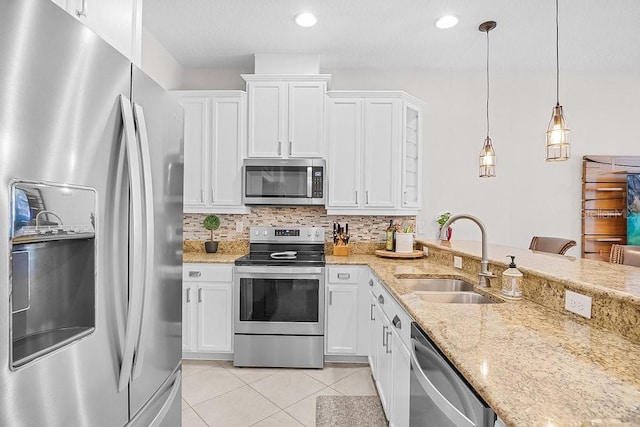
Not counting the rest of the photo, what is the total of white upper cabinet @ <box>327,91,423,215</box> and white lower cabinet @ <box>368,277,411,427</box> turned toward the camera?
1

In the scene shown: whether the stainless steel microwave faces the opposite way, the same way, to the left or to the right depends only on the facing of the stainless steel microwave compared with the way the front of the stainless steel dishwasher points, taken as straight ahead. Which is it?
to the left

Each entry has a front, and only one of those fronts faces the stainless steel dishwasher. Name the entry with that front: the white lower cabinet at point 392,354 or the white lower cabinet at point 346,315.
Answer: the white lower cabinet at point 346,315

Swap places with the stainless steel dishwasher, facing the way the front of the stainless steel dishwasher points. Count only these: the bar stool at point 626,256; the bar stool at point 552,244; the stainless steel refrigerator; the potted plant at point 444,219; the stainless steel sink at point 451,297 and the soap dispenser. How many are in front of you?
1

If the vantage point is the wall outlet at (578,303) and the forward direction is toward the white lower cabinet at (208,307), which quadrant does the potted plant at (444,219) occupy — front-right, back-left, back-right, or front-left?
front-right

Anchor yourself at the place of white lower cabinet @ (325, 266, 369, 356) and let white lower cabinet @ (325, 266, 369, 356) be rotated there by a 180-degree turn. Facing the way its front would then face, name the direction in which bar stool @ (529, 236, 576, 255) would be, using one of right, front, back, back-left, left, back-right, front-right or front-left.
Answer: right

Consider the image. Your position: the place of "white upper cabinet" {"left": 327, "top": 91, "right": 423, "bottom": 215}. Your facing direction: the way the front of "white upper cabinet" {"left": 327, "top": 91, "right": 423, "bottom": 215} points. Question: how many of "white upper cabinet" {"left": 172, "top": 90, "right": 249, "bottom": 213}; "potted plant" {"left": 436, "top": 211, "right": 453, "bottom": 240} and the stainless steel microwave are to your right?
2

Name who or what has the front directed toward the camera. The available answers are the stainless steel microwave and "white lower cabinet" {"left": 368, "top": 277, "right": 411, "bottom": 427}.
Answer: the stainless steel microwave

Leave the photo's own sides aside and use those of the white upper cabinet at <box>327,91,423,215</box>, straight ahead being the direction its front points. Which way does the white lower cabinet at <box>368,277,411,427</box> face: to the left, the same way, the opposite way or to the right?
to the right

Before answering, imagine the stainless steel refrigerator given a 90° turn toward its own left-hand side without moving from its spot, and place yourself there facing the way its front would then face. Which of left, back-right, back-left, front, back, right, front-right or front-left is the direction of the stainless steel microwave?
front

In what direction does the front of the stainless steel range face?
toward the camera

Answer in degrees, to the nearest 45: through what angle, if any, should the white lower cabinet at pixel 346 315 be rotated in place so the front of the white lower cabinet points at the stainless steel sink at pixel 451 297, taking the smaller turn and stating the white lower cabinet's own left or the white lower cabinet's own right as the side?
approximately 45° to the white lower cabinet's own left

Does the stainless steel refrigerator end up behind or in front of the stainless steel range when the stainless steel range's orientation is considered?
in front

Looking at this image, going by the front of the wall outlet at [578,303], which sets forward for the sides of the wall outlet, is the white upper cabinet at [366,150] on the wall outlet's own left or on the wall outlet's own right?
on the wall outlet's own right

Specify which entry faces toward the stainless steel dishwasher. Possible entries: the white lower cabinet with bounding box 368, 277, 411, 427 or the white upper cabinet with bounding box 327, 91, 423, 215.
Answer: the white upper cabinet

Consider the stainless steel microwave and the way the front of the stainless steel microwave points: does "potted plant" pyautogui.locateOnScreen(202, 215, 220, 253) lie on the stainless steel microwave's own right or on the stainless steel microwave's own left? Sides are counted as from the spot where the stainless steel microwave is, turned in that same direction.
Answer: on the stainless steel microwave's own right

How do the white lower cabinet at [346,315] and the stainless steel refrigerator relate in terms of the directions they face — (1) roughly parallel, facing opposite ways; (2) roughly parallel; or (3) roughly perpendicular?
roughly perpendicular

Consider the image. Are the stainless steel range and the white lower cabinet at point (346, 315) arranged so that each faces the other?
no
